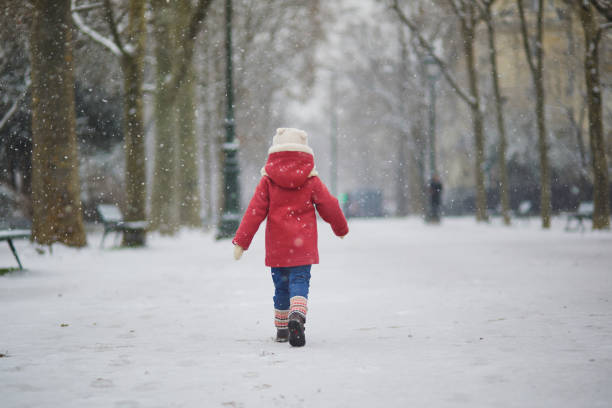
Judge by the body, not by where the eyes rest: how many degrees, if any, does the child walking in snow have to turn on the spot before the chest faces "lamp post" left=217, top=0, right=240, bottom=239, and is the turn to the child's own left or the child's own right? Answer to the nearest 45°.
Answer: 0° — they already face it

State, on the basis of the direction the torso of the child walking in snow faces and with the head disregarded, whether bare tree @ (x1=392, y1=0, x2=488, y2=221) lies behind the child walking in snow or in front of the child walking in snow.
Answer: in front

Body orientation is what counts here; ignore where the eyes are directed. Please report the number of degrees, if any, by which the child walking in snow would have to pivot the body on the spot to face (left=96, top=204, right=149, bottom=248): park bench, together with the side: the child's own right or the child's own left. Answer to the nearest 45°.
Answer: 0° — they already face it

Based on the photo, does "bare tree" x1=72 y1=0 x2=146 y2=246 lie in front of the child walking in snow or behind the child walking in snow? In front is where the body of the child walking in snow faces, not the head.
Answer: in front

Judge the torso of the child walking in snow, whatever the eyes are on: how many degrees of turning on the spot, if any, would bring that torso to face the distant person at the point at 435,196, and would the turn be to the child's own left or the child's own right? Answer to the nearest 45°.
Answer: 0° — they already face them

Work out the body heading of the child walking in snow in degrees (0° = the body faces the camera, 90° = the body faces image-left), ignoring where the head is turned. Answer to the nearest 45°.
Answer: approximately 180°

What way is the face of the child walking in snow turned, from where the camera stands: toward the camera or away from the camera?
away from the camera

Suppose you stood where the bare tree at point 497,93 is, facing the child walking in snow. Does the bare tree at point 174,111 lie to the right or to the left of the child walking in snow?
right

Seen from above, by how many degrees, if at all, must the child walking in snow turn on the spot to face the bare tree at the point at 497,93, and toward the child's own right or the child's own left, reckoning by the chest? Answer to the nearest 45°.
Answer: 0° — they already face it
